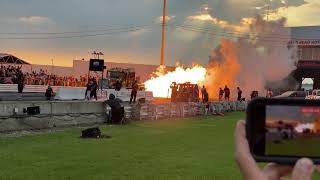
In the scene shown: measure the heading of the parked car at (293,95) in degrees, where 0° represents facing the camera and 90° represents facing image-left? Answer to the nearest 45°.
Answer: approximately 90°

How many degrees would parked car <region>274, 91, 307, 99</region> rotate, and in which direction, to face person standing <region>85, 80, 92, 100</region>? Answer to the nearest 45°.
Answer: approximately 45° to its right
